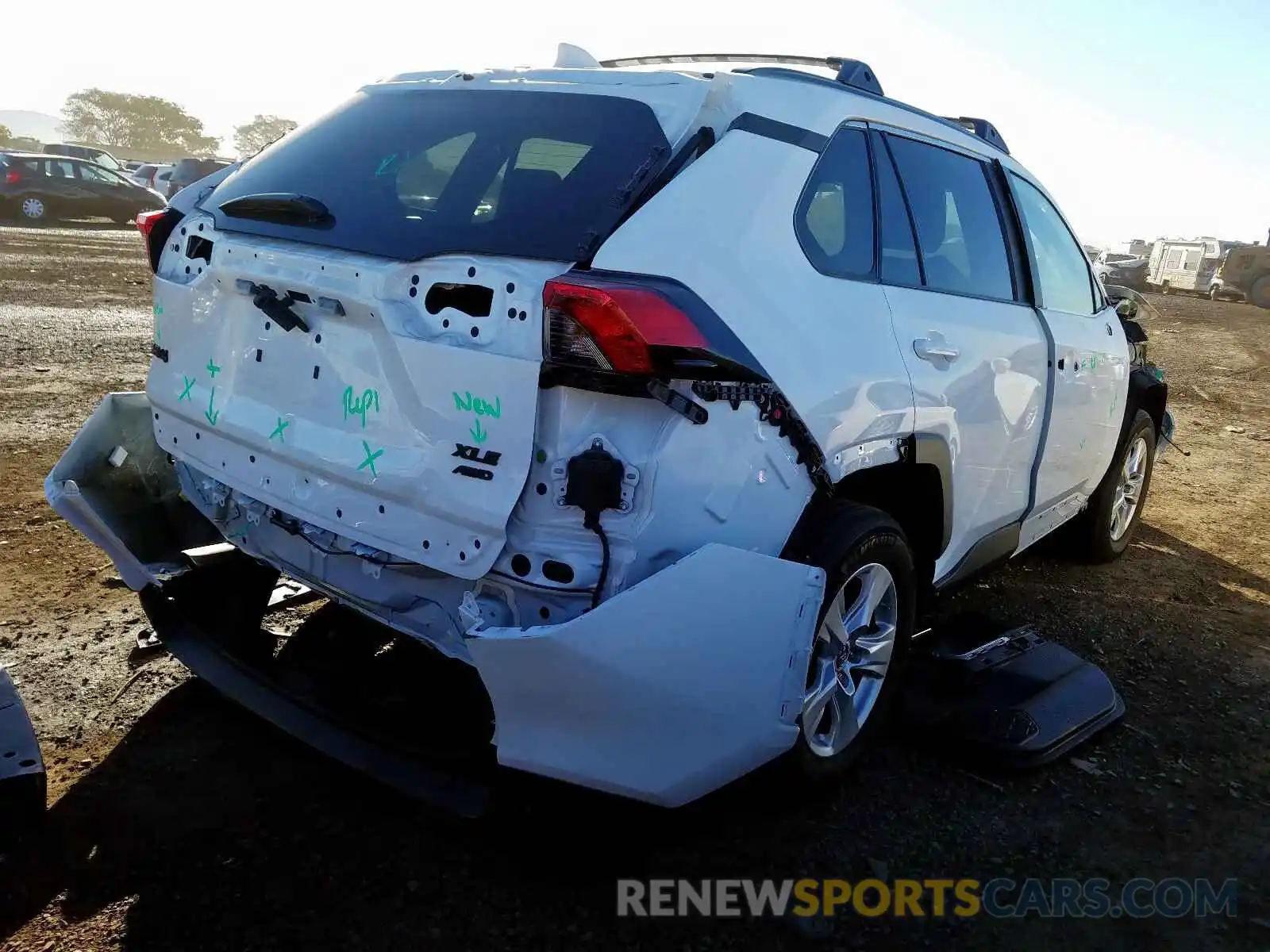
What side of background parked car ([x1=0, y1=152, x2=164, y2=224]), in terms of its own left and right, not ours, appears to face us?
right

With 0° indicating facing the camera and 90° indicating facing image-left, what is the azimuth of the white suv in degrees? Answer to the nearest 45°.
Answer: approximately 225°

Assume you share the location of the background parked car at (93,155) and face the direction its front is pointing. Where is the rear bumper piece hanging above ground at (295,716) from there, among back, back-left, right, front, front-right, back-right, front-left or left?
right

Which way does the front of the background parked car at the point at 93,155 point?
to the viewer's right

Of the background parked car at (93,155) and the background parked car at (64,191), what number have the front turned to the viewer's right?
2

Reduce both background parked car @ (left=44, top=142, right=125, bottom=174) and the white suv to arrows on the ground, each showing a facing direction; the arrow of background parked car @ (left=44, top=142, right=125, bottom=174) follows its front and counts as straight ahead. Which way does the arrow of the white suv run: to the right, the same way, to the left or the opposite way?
the same way

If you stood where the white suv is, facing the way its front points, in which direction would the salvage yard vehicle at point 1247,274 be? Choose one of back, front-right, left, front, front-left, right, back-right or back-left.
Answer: front

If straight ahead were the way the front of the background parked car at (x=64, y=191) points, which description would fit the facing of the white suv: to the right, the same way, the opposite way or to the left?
the same way

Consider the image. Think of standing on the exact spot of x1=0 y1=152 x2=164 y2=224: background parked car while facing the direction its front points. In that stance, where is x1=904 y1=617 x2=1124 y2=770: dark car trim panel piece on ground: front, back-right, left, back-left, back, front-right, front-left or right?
right

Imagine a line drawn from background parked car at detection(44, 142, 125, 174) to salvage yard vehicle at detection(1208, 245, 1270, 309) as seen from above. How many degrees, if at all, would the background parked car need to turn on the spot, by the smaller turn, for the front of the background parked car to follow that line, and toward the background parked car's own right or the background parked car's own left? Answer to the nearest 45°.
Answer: approximately 45° to the background parked car's own right

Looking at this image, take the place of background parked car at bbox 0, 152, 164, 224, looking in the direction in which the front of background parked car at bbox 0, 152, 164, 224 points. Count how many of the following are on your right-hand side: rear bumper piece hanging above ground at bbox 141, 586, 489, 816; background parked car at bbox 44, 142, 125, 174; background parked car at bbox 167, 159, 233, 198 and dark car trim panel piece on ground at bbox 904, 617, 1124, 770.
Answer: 2

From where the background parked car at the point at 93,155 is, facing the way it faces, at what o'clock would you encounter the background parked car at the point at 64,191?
the background parked car at the point at 64,191 is roughly at 3 o'clock from the background parked car at the point at 93,155.

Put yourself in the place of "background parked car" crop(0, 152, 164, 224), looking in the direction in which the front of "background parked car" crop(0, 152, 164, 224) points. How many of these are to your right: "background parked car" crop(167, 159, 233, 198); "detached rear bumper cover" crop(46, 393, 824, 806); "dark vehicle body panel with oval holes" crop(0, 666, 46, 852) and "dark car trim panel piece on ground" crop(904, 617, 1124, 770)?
3

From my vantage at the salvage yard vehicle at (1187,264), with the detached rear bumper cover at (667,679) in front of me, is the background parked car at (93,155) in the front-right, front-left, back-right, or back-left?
front-right

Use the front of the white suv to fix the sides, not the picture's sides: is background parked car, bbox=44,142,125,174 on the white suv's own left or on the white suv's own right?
on the white suv's own left
